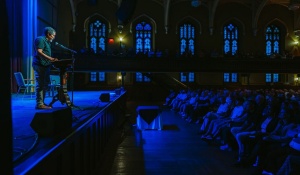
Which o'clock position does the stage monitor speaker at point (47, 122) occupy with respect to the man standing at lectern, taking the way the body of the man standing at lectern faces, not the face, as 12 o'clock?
The stage monitor speaker is roughly at 3 o'clock from the man standing at lectern.

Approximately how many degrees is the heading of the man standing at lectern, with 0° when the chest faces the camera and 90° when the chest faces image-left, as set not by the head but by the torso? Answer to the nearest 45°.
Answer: approximately 270°
